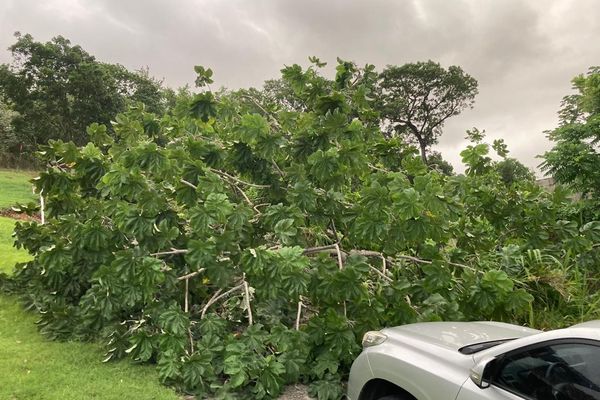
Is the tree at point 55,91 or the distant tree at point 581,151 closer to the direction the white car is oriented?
the tree

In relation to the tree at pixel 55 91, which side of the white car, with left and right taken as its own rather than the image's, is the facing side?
front

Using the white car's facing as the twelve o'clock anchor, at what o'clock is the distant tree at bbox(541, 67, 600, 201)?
The distant tree is roughly at 2 o'clock from the white car.

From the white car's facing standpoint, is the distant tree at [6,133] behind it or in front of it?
in front

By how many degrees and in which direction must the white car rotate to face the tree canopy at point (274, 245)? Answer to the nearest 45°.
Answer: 0° — it already faces it

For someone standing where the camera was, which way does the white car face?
facing away from the viewer and to the left of the viewer

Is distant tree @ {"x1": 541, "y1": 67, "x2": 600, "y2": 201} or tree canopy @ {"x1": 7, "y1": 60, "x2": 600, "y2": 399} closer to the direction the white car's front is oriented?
the tree canopy

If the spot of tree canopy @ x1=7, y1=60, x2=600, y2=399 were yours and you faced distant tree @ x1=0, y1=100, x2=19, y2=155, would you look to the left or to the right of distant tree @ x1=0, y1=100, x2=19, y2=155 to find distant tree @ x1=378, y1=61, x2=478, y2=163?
right

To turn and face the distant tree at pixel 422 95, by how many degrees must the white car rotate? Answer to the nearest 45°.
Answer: approximately 45° to its right

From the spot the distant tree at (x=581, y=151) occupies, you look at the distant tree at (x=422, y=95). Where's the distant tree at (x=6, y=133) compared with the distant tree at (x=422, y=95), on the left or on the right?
left
